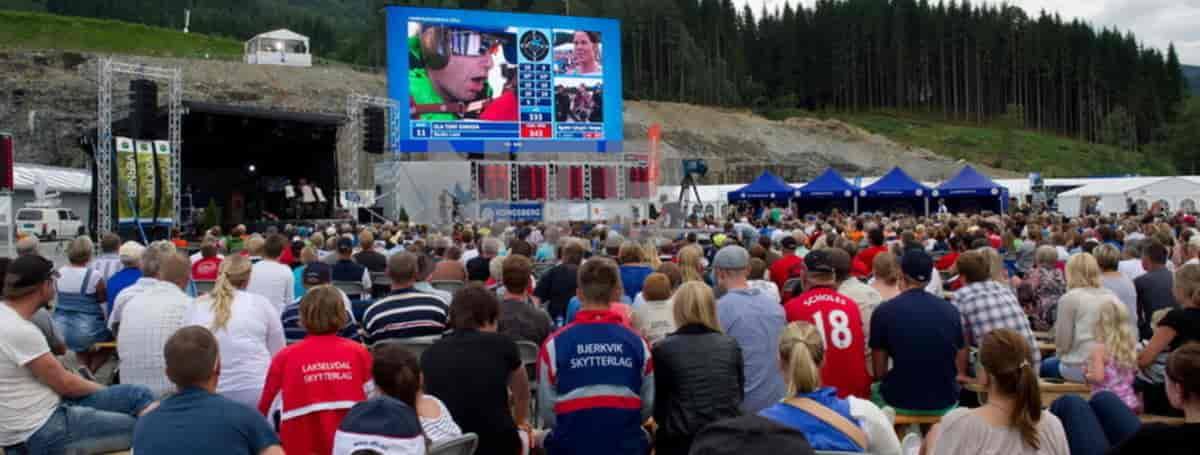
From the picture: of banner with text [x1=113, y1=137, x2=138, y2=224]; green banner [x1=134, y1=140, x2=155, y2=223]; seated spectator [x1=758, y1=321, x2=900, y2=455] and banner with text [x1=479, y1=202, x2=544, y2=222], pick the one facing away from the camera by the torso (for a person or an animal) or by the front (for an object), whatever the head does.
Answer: the seated spectator

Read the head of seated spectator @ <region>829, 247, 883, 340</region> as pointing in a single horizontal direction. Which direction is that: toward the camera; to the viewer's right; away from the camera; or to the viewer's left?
away from the camera

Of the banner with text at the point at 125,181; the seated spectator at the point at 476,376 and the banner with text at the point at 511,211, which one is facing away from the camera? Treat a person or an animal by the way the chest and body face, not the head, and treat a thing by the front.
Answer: the seated spectator

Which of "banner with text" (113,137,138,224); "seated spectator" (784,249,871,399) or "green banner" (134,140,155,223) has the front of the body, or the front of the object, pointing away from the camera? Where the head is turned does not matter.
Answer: the seated spectator

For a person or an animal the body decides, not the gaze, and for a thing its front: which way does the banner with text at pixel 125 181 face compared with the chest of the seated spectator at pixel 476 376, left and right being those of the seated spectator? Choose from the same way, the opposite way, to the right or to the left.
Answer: the opposite way

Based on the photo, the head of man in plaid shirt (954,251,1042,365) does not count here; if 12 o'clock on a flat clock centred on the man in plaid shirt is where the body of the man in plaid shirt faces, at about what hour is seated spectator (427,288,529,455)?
The seated spectator is roughly at 9 o'clock from the man in plaid shirt.

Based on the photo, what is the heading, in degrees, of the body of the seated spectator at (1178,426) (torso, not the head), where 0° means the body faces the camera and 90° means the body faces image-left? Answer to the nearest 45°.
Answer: approximately 135°

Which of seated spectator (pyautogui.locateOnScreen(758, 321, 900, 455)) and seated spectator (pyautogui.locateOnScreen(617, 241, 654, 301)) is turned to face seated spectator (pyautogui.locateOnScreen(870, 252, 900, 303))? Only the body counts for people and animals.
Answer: seated spectator (pyautogui.locateOnScreen(758, 321, 900, 455))

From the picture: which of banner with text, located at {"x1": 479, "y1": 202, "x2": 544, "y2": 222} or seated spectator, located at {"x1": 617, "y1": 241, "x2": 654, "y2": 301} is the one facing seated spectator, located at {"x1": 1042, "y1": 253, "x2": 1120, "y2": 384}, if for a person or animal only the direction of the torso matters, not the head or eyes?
the banner with text

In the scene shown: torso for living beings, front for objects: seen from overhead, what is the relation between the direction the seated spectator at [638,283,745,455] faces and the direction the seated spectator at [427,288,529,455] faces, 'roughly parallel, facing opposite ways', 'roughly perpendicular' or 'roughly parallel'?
roughly parallel

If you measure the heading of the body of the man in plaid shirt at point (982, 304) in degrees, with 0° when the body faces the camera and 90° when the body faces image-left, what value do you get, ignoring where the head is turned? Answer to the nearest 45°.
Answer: approximately 135°

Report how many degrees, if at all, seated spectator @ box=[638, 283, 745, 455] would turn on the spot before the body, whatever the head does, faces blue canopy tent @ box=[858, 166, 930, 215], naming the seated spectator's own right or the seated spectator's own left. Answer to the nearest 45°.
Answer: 0° — they already face it

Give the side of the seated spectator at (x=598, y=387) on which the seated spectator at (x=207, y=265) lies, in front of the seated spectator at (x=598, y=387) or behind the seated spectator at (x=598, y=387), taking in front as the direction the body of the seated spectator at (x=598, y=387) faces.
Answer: in front

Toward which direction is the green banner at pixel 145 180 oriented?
toward the camera

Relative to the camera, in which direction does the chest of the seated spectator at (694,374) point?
away from the camera

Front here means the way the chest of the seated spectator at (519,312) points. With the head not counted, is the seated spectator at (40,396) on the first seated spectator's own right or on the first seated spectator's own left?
on the first seated spectator's own left

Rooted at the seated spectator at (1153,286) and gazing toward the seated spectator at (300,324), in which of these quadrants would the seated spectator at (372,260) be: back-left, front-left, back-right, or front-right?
front-right

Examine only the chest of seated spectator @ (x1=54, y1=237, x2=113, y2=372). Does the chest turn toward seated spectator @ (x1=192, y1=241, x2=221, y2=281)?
yes

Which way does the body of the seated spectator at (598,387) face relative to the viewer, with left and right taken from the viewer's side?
facing away from the viewer

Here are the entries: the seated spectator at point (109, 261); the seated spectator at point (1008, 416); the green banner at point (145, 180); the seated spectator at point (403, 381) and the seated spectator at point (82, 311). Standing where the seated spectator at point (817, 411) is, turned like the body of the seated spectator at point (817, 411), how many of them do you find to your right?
1

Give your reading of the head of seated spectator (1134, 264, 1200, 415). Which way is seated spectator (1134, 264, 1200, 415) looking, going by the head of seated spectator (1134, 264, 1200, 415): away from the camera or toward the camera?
away from the camera

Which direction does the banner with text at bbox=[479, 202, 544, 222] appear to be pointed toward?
toward the camera

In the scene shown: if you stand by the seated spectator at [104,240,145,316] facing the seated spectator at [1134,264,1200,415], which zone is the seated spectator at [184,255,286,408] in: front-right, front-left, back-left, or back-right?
front-right

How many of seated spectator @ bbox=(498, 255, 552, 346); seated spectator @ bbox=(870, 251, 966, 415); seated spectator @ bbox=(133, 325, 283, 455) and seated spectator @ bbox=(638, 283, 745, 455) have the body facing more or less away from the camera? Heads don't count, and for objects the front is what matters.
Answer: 4

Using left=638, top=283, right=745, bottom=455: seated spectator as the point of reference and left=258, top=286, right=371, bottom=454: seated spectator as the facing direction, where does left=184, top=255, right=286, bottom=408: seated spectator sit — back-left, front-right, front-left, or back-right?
front-right

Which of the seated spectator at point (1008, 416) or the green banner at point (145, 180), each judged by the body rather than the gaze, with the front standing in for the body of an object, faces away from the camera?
the seated spectator
